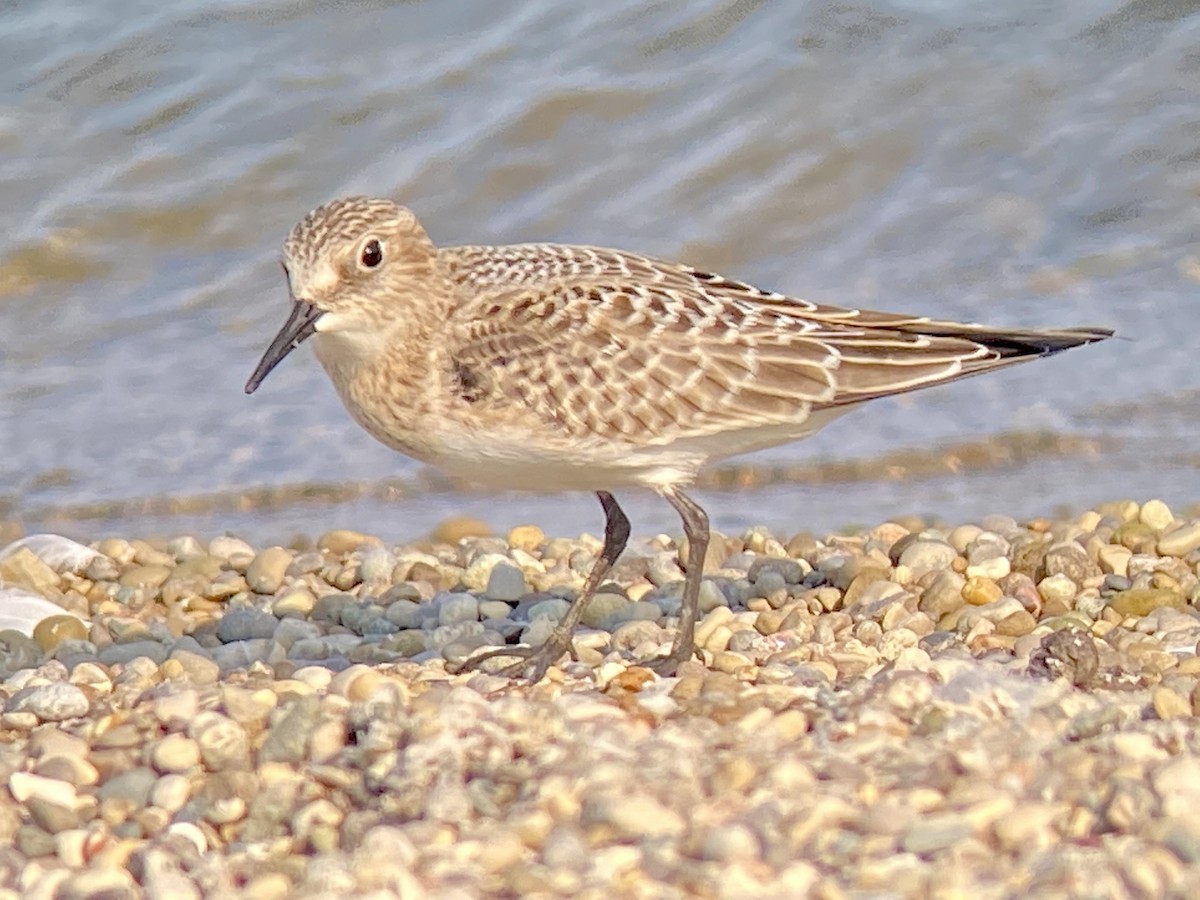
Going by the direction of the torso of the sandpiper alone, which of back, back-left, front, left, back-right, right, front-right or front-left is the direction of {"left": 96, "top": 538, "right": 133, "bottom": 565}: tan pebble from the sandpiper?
front-right

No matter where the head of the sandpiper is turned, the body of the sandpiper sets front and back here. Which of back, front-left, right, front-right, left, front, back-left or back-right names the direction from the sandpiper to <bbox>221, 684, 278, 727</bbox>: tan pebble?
front-left

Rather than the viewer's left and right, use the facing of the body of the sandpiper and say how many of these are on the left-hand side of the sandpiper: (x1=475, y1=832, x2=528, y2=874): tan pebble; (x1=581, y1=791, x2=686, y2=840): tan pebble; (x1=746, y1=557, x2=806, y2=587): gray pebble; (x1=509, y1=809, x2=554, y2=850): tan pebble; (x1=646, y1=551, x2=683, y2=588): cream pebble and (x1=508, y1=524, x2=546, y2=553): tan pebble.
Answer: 3

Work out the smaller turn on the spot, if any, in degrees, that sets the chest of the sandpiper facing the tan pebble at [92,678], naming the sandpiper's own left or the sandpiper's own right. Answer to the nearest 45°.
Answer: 0° — it already faces it

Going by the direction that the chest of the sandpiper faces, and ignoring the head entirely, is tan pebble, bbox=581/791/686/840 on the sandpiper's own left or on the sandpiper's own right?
on the sandpiper's own left

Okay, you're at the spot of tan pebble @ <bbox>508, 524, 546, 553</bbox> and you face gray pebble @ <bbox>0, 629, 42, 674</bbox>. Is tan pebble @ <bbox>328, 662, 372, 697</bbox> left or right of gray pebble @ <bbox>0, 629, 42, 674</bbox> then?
left

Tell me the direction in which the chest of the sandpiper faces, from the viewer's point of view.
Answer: to the viewer's left

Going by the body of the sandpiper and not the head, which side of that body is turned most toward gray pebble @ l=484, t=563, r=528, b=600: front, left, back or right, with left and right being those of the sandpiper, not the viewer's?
right

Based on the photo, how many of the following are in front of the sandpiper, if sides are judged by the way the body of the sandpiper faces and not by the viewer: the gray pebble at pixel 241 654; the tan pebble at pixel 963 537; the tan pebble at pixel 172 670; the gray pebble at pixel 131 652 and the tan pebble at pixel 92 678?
4

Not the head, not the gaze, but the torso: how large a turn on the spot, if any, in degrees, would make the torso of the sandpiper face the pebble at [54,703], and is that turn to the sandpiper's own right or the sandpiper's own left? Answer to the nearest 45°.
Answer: approximately 45° to the sandpiper's own left

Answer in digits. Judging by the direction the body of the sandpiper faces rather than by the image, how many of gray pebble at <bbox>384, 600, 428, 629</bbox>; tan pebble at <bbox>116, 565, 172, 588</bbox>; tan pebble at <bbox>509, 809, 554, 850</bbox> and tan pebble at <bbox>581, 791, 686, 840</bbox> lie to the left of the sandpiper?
2

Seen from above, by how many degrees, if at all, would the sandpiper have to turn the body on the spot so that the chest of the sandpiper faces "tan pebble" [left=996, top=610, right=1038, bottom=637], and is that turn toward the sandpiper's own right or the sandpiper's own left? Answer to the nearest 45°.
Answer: approximately 180°

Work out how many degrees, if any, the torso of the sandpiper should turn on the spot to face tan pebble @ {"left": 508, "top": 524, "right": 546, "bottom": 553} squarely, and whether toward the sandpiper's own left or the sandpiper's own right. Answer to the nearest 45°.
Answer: approximately 90° to the sandpiper's own right
